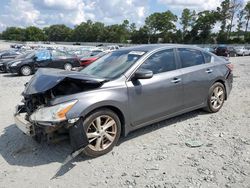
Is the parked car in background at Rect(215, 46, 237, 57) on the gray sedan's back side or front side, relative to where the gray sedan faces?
on the back side

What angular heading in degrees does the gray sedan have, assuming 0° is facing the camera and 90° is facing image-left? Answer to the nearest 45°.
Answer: approximately 45°

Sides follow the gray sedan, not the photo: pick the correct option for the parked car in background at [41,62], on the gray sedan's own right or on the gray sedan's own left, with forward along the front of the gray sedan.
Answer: on the gray sedan's own right
